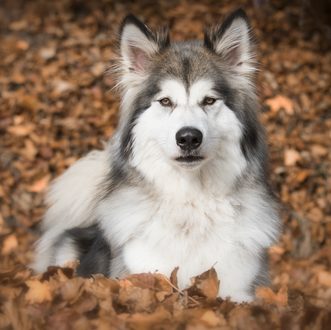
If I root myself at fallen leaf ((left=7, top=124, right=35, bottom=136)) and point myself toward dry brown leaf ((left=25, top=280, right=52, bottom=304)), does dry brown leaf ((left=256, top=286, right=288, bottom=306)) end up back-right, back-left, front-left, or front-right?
front-left

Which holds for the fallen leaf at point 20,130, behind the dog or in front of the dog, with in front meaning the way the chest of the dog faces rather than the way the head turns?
behind

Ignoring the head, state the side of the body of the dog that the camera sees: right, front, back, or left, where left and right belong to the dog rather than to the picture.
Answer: front

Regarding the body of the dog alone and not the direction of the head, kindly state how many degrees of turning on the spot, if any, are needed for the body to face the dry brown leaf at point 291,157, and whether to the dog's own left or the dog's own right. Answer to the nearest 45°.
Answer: approximately 135° to the dog's own left

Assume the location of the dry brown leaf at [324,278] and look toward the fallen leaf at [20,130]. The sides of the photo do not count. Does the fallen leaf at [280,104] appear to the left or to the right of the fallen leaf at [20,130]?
right

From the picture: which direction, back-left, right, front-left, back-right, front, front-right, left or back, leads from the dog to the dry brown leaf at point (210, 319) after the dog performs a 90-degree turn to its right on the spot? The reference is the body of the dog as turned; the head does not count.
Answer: left

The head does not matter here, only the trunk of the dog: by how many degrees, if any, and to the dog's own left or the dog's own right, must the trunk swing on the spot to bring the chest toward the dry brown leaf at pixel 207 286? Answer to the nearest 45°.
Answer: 0° — it already faces it

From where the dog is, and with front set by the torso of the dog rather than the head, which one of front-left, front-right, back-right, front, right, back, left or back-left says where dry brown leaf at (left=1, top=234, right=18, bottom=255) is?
back-right

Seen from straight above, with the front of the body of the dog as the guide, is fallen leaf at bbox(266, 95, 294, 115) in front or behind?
behind

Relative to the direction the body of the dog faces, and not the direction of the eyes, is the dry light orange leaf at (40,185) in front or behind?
behind

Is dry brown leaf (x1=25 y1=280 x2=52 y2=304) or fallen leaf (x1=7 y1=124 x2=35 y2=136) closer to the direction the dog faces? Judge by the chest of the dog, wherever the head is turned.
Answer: the dry brown leaf
